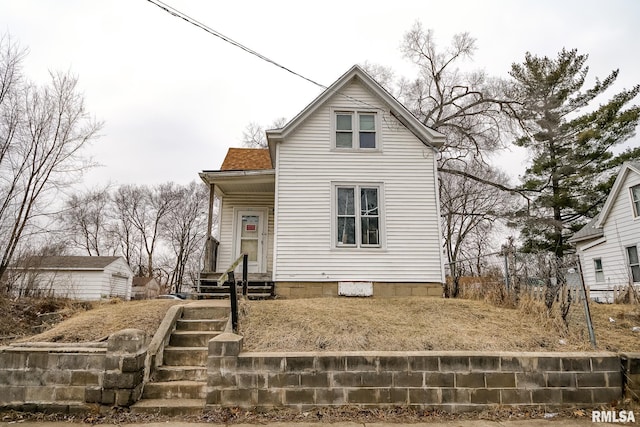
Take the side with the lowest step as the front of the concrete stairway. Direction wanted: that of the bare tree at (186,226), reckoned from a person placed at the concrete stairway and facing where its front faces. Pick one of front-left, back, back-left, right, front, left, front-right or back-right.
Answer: back

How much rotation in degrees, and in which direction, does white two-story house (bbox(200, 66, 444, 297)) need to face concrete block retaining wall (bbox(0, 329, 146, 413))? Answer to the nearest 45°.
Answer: approximately 45° to its right

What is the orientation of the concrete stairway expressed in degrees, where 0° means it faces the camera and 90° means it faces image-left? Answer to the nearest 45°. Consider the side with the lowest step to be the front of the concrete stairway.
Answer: approximately 0°

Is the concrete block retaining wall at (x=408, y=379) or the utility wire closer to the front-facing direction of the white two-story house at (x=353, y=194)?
the concrete block retaining wall

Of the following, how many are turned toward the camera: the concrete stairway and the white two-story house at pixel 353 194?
2

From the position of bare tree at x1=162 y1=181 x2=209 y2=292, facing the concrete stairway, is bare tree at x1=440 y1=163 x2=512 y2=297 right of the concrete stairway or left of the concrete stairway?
left

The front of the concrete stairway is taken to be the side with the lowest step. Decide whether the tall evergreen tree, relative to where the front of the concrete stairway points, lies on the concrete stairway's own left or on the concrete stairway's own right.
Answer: on the concrete stairway's own left

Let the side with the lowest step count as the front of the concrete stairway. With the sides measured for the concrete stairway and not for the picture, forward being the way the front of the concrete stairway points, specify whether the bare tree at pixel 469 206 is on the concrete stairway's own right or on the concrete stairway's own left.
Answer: on the concrete stairway's own left
